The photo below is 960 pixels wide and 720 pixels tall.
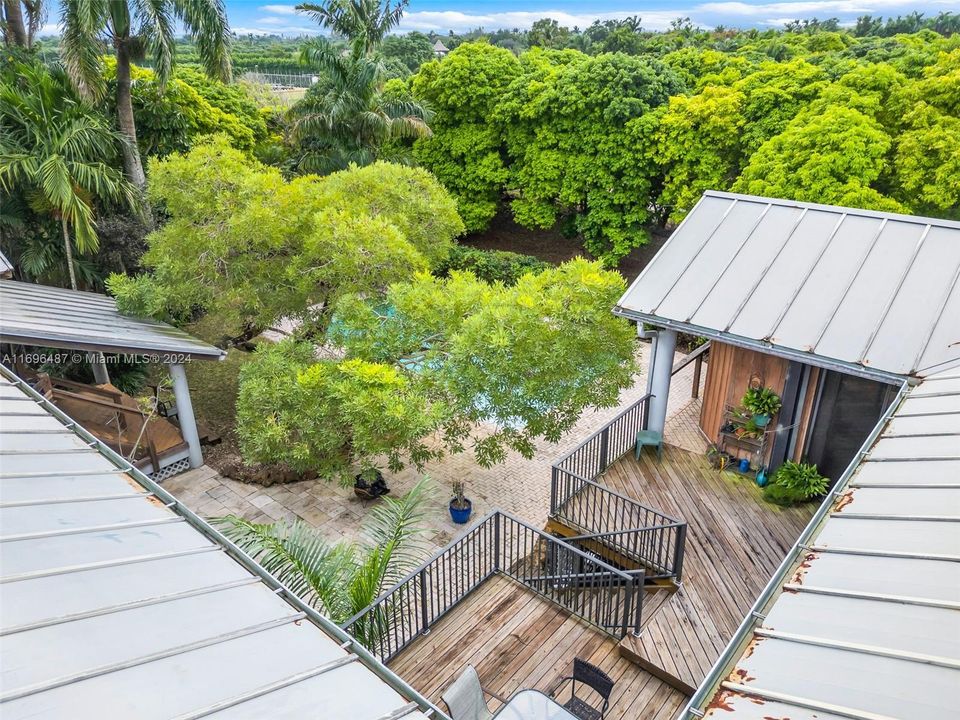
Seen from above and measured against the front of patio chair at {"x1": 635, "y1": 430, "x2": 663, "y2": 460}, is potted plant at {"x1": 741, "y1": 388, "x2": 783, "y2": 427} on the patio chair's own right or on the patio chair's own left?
on the patio chair's own left

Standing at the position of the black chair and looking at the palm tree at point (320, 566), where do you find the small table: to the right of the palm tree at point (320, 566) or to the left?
left

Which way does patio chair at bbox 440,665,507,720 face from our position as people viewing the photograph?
facing the viewer and to the right of the viewer

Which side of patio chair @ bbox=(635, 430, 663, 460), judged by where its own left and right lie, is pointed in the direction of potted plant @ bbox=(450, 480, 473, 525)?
right

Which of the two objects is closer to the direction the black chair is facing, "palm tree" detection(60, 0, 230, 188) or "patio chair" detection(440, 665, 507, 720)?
the patio chair

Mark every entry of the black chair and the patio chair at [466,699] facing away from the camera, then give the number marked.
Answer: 0

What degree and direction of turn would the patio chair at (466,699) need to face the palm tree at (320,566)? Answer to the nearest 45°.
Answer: approximately 180°

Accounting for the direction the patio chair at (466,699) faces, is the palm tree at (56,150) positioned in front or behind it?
behind

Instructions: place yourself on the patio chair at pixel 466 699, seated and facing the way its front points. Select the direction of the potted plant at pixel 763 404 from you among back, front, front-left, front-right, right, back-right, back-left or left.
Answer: left

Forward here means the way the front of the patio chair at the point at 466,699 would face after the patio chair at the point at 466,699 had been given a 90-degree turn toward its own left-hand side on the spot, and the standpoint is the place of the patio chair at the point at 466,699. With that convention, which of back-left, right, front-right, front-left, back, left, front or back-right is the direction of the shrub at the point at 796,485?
front

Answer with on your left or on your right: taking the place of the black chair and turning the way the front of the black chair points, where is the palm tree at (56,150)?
on your right

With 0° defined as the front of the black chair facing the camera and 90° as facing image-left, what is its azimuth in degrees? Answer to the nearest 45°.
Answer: approximately 45°

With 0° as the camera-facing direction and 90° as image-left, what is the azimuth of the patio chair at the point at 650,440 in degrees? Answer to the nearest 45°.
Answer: approximately 0°
